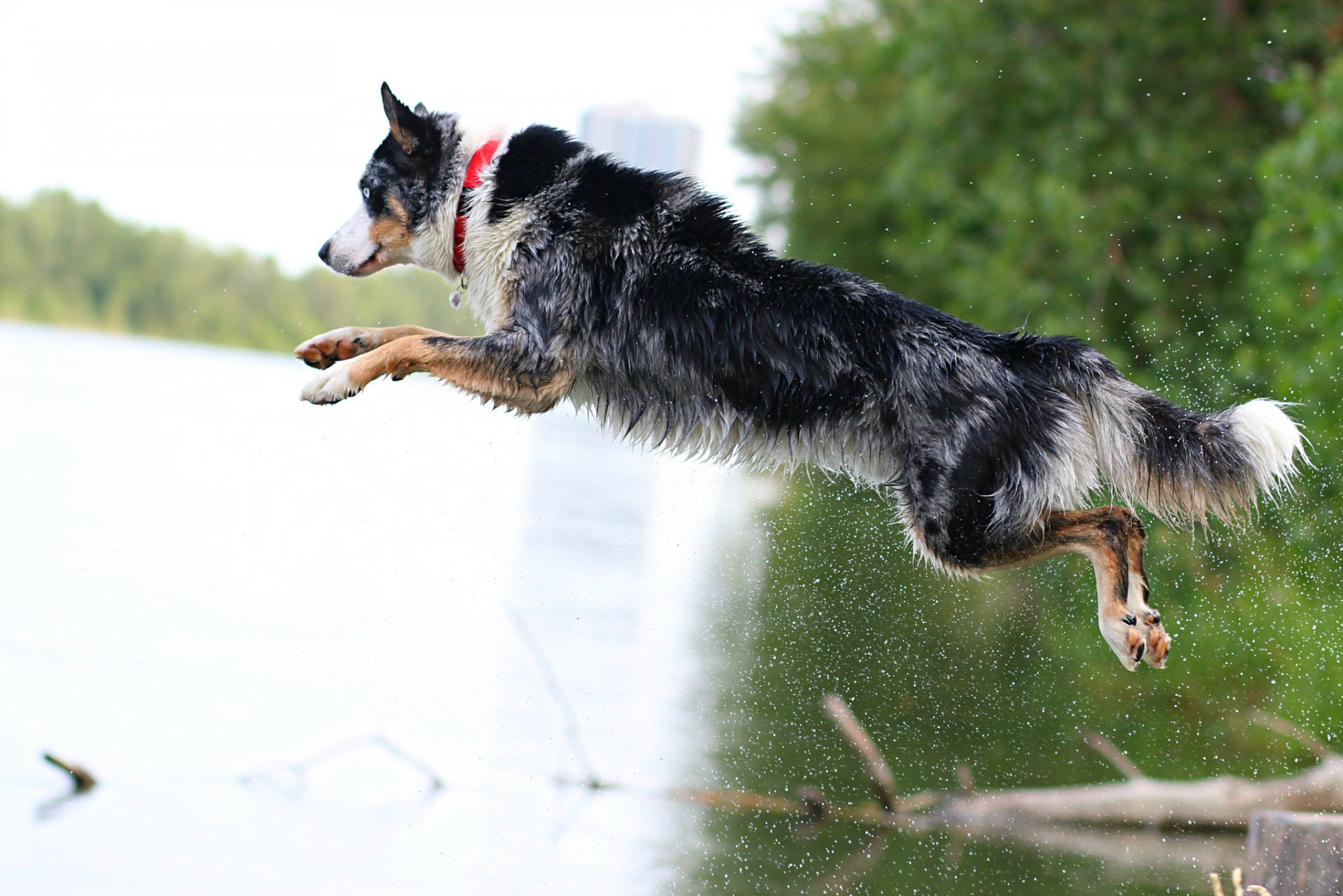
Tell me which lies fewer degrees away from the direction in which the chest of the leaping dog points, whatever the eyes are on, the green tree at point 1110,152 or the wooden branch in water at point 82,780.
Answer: the wooden branch in water

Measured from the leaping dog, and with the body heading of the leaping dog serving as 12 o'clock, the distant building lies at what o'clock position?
The distant building is roughly at 2 o'clock from the leaping dog.

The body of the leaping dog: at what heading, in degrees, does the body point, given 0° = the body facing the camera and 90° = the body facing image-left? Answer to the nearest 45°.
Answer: approximately 90°

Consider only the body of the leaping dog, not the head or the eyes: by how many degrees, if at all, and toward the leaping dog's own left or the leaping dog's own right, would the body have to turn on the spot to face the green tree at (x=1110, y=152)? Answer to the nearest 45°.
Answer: approximately 90° to the leaping dog's own right

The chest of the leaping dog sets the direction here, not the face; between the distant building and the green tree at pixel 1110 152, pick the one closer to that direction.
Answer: the distant building

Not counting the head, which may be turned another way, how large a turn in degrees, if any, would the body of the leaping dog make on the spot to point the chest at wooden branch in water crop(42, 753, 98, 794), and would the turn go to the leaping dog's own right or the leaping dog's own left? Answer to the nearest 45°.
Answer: approximately 45° to the leaping dog's own right

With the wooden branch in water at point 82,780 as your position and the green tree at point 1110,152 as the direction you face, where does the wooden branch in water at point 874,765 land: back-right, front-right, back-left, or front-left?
front-right
